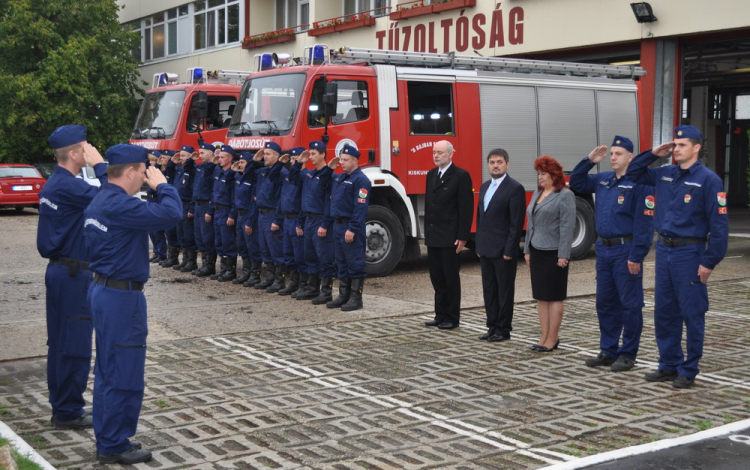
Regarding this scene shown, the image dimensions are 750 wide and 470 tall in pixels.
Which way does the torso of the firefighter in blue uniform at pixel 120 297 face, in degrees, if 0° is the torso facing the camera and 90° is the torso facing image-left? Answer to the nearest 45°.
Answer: approximately 225°

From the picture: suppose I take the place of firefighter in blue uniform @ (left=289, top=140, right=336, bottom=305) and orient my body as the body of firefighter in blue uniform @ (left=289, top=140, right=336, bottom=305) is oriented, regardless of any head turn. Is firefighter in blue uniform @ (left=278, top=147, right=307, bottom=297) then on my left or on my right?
on my right

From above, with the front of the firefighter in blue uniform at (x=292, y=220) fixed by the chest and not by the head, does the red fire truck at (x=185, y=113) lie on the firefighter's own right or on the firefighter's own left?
on the firefighter's own right

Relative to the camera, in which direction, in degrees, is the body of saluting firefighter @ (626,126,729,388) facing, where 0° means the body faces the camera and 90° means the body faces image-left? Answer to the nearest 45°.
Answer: approximately 45°

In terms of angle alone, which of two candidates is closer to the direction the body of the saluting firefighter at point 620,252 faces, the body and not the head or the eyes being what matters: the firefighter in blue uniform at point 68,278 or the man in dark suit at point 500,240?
the firefighter in blue uniform

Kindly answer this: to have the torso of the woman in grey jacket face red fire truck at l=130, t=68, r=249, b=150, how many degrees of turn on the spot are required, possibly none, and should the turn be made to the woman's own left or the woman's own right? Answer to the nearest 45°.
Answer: approximately 90° to the woman's own right

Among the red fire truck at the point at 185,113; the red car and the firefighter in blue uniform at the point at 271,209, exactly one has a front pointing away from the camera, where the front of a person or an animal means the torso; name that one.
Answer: the red car

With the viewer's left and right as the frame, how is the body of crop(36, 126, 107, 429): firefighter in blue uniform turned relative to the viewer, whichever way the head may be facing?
facing away from the viewer and to the right of the viewer

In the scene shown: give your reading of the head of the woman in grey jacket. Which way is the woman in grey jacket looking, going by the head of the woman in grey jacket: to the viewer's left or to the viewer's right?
to the viewer's left

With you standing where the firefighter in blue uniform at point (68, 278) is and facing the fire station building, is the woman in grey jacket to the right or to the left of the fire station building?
right

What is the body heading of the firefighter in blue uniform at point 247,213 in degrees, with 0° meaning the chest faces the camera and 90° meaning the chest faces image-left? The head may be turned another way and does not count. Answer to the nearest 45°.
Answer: approximately 45°
